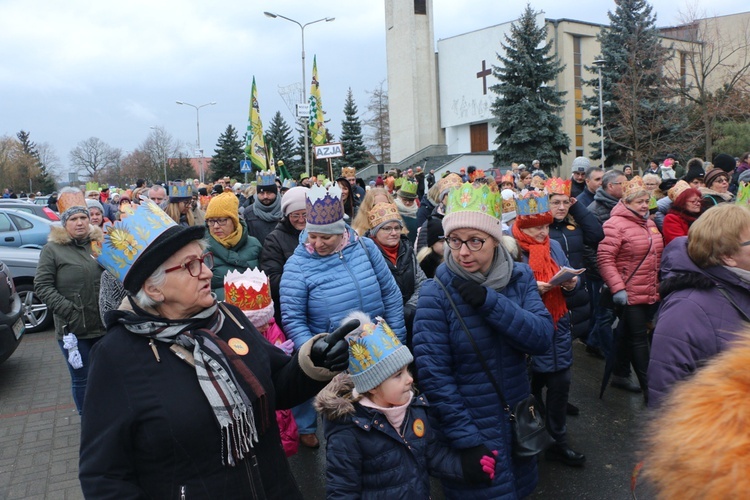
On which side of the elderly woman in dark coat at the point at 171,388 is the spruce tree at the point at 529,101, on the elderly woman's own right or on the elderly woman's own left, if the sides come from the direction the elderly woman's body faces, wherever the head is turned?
on the elderly woman's own left

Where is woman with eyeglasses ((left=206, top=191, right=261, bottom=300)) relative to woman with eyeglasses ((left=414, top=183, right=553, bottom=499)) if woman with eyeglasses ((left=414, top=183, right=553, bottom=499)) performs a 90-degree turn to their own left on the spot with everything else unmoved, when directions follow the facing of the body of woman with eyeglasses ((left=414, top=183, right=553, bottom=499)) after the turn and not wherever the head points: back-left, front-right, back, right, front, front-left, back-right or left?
back-left

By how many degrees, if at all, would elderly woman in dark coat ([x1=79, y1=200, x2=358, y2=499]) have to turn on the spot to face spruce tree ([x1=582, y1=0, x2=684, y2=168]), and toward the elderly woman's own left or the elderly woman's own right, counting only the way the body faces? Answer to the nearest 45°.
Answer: approximately 90° to the elderly woman's own left

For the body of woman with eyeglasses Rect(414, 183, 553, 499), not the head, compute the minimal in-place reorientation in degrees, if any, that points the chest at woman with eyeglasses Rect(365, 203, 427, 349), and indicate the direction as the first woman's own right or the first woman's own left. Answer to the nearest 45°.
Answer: approximately 180°

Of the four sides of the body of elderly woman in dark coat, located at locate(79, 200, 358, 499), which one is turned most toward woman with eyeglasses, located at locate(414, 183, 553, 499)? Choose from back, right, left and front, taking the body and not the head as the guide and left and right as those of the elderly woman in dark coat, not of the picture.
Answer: left

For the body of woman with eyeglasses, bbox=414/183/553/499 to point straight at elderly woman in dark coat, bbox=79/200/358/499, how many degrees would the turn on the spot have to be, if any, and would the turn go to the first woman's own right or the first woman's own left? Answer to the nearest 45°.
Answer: approximately 45° to the first woman's own right

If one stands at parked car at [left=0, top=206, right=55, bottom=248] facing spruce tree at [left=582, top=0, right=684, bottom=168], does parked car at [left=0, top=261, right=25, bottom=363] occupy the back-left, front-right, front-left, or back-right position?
back-right

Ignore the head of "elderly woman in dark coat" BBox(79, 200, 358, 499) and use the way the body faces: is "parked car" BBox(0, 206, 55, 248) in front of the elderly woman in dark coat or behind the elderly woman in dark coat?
behind

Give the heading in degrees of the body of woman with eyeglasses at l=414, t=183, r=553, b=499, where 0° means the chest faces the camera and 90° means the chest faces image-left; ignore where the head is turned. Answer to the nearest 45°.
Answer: approximately 0°

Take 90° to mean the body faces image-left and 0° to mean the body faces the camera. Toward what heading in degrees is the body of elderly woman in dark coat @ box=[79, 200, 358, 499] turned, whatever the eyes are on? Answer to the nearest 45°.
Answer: approximately 315°
